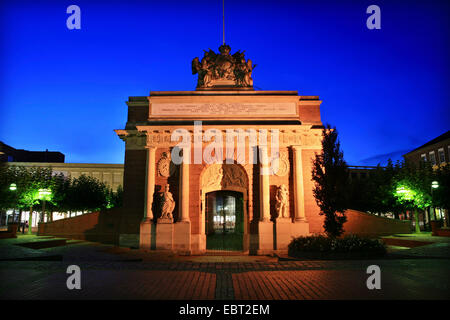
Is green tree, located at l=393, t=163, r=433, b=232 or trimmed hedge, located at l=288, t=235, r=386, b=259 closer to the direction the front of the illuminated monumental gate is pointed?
the trimmed hedge

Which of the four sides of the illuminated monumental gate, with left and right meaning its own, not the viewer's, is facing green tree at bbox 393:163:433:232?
left

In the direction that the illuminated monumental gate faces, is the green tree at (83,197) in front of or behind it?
behind

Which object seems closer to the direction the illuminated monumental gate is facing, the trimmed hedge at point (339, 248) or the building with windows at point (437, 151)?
the trimmed hedge

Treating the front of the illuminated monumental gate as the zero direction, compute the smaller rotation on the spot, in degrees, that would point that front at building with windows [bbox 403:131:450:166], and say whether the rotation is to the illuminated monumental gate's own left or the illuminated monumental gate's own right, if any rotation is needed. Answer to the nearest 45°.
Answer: approximately 135° to the illuminated monumental gate's own left

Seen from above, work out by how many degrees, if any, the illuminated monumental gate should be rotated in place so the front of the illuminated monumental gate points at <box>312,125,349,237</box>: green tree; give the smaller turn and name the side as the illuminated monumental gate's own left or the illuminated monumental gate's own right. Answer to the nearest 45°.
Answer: approximately 45° to the illuminated monumental gate's own left

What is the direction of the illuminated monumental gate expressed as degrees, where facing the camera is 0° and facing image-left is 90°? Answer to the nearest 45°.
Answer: approximately 0°
